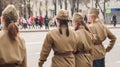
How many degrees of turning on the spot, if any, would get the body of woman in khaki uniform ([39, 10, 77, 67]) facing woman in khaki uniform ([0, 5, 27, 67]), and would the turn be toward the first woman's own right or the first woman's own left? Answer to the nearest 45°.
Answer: approximately 135° to the first woman's own left

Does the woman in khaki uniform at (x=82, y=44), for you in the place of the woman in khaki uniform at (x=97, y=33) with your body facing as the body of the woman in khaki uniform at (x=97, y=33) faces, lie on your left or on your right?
on your left

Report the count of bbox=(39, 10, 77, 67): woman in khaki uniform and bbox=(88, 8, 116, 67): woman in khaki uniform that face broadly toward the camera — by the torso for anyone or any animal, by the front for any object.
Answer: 0

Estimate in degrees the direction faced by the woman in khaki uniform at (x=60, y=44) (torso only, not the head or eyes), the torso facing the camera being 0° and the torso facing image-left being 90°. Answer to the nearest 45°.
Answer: approximately 180°

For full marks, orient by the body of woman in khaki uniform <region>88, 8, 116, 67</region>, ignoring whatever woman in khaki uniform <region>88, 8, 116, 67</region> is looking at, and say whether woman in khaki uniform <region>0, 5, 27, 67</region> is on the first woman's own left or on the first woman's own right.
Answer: on the first woman's own left

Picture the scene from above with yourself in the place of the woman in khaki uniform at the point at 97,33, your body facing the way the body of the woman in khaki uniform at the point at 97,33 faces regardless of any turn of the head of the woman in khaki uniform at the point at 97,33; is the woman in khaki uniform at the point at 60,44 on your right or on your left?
on your left

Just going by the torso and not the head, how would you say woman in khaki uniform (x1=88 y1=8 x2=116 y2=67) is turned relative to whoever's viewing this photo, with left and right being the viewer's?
facing away from the viewer and to the left of the viewer
